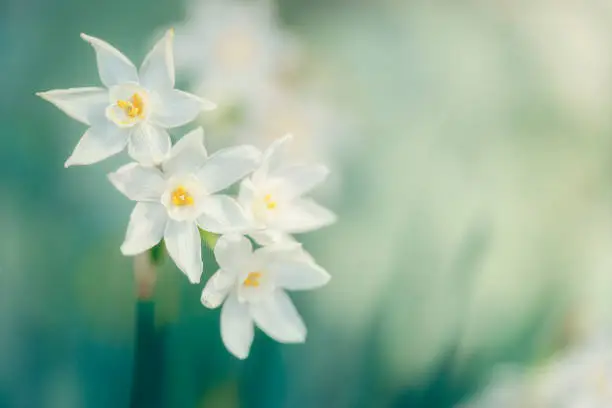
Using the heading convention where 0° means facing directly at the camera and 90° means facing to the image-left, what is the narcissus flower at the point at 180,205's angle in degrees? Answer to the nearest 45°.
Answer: approximately 0°
